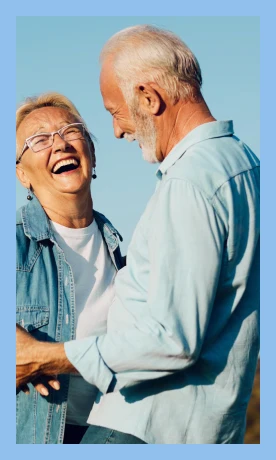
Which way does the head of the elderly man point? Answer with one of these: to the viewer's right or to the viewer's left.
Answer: to the viewer's left

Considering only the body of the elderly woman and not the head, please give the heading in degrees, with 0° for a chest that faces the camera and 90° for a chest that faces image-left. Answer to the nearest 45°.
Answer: approximately 315°

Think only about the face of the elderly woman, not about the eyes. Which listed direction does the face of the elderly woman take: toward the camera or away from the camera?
toward the camera

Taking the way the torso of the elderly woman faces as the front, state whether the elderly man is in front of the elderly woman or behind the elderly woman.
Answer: in front
